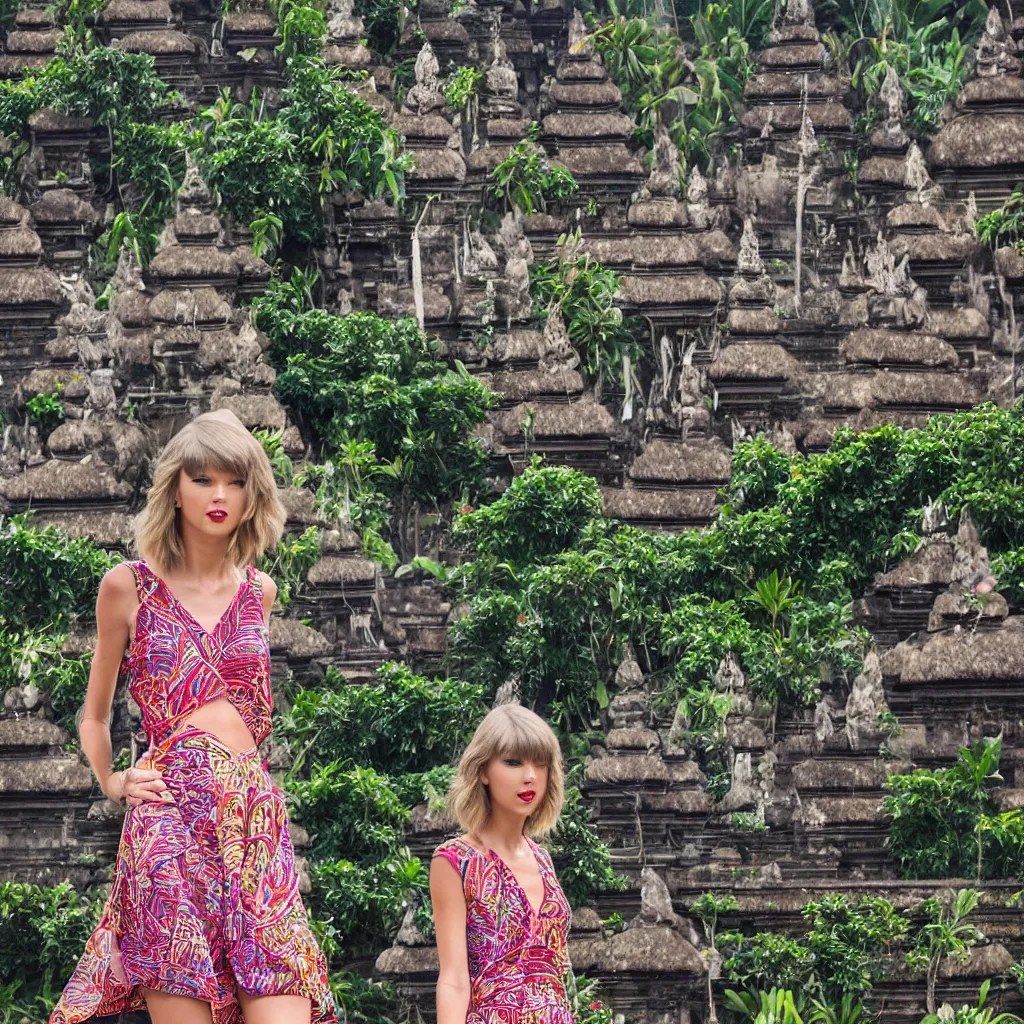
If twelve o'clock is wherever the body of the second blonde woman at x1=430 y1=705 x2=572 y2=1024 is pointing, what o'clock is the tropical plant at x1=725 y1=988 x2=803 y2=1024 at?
The tropical plant is roughly at 8 o'clock from the second blonde woman.

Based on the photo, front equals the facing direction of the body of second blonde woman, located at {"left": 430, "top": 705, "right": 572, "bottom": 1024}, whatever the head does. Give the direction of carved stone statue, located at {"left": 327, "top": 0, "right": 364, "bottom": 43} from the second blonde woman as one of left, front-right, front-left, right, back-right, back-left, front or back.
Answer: back-left

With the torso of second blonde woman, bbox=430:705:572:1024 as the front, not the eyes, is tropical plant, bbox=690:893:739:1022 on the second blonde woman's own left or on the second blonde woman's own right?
on the second blonde woman's own left

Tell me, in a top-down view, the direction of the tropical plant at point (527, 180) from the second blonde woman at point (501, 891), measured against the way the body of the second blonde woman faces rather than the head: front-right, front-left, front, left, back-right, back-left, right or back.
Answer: back-left

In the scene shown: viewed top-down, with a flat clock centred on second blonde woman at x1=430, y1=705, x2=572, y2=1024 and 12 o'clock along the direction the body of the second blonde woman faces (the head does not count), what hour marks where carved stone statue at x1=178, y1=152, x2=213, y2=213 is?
The carved stone statue is roughly at 7 o'clock from the second blonde woman.

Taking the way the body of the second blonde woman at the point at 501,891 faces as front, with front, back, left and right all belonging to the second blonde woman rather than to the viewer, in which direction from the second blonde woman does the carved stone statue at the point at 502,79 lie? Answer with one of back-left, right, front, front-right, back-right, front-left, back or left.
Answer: back-left

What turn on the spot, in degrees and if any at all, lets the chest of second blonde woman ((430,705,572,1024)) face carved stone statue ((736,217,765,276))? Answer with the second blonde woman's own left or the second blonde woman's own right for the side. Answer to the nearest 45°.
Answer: approximately 135° to the second blonde woman's own left

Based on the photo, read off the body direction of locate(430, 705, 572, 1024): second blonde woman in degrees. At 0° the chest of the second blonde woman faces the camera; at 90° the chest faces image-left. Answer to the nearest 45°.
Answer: approximately 315°
